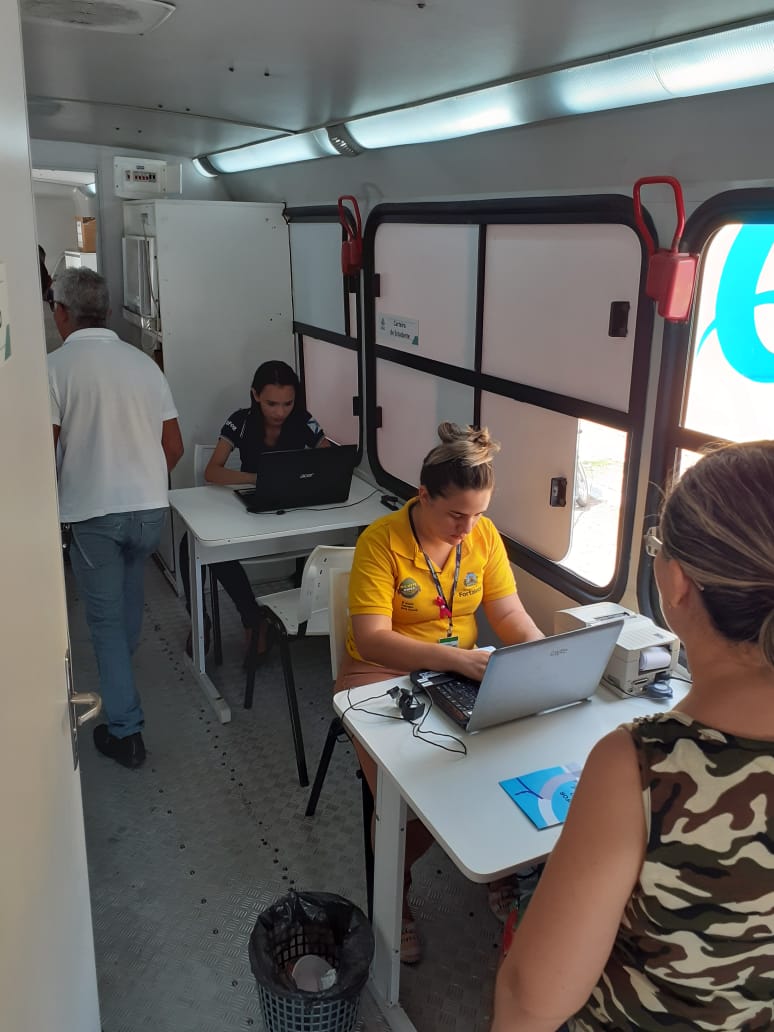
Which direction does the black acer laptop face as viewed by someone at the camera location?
facing away from the viewer and to the left of the viewer

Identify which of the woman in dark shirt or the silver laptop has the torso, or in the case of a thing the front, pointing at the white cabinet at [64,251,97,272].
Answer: the silver laptop

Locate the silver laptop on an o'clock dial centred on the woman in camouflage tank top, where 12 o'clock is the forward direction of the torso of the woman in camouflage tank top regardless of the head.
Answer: The silver laptop is roughly at 1 o'clock from the woman in camouflage tank top.

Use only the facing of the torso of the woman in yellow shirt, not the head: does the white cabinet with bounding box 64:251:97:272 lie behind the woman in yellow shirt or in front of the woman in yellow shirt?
behind

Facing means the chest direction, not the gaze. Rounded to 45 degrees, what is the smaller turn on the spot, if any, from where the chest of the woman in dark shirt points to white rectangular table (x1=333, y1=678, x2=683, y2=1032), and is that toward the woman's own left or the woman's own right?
0° — they already face it

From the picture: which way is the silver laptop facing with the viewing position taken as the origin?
facing away from the viewer and to the left of the viewer

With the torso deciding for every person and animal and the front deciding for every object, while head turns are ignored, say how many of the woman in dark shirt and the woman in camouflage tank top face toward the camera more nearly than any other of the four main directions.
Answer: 1

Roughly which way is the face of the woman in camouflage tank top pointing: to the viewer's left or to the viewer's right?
to the viewer's left

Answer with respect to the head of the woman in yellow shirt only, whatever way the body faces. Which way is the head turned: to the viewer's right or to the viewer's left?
to the viewer's right

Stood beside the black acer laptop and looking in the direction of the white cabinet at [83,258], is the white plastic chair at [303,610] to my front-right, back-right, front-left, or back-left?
back-left
